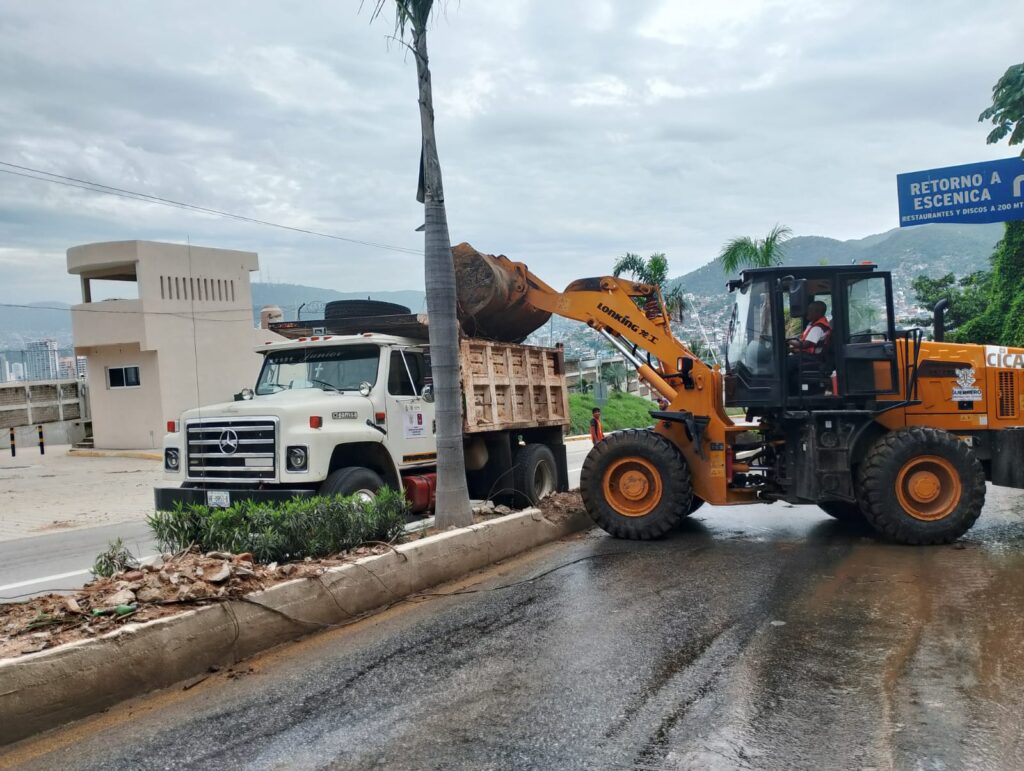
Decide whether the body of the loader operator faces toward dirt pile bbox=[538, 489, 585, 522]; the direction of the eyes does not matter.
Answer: yes

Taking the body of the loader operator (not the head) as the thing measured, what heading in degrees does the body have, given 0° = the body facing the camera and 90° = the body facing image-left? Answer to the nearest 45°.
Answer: approximately 90°

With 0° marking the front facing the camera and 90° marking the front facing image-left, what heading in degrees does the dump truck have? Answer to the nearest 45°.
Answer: approximately 45°

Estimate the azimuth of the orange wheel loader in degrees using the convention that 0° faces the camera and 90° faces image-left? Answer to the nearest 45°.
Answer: approximately 90°

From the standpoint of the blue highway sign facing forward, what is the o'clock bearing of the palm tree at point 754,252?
The palm tree is roughly at 5 o'clock from the blue highway sign.

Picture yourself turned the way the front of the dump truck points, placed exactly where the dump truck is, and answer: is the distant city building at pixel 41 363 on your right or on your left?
on your right

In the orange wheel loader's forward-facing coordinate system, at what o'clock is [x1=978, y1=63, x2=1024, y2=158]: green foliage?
The green foliage is roughly at 4 o'clock from the orange wheel loader.

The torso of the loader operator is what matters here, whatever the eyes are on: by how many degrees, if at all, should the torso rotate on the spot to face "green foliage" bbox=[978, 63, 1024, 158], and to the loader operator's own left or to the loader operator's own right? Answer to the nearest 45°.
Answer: approximately 135° to the loader operator's own right

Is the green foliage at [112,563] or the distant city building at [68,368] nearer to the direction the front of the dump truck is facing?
the green foliage

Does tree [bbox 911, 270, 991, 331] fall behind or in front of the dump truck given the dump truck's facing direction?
behind

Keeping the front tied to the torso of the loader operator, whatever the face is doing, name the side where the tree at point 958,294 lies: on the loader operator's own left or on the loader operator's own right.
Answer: on the loader operator's own right

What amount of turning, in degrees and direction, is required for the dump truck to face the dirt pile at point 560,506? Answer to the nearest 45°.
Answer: approximately 135° to its left
